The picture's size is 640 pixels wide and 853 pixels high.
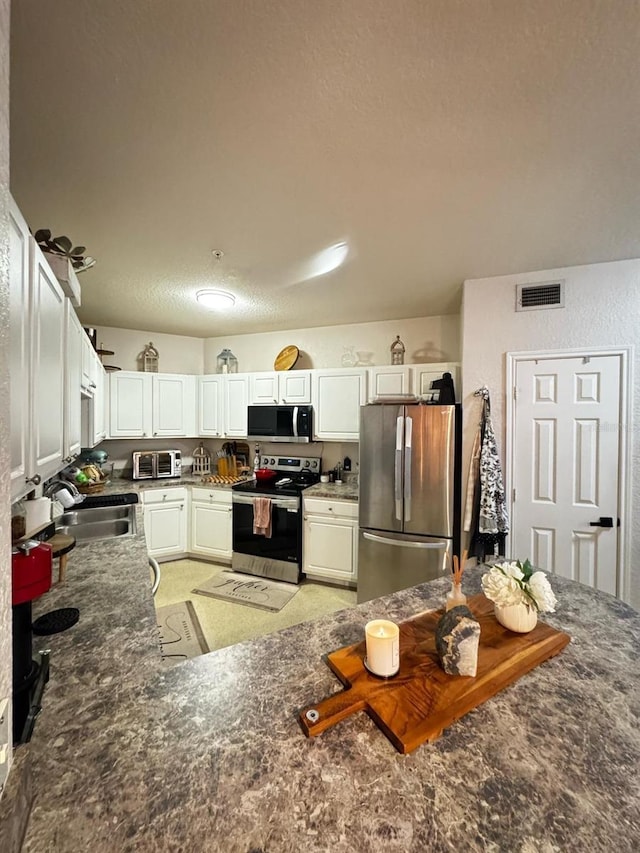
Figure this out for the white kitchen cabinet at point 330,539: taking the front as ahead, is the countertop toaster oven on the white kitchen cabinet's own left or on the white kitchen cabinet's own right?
on the white kitchen cabinet's own right

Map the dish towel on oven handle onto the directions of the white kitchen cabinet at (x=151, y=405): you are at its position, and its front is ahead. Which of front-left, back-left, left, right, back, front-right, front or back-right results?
front-left

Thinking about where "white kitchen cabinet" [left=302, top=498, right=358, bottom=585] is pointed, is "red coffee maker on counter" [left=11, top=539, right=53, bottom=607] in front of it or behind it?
in front

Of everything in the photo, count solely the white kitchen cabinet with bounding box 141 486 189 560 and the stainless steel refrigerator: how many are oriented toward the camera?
2

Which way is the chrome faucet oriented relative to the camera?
to the viewer's right

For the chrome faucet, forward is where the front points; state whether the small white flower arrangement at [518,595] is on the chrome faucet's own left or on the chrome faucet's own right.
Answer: on the chrome faucet's own right

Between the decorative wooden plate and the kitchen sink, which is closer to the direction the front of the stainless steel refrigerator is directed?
the kitchen sink

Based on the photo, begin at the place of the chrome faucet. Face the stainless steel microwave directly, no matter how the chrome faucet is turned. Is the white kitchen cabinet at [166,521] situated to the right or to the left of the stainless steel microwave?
left

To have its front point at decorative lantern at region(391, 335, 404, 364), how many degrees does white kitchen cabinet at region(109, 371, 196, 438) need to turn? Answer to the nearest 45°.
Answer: approximately 45° to its left

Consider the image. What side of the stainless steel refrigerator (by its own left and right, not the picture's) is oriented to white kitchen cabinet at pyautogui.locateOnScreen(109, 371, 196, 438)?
right
